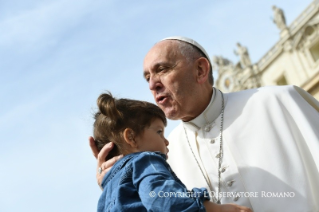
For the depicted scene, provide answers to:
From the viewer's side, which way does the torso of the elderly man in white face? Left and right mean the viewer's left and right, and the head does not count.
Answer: facing the viewer and to the left of the viewer

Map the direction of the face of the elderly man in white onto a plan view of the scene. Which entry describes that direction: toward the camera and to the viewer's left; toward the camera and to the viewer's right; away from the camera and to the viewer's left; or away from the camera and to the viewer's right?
toward the camera and to the viewer's left
